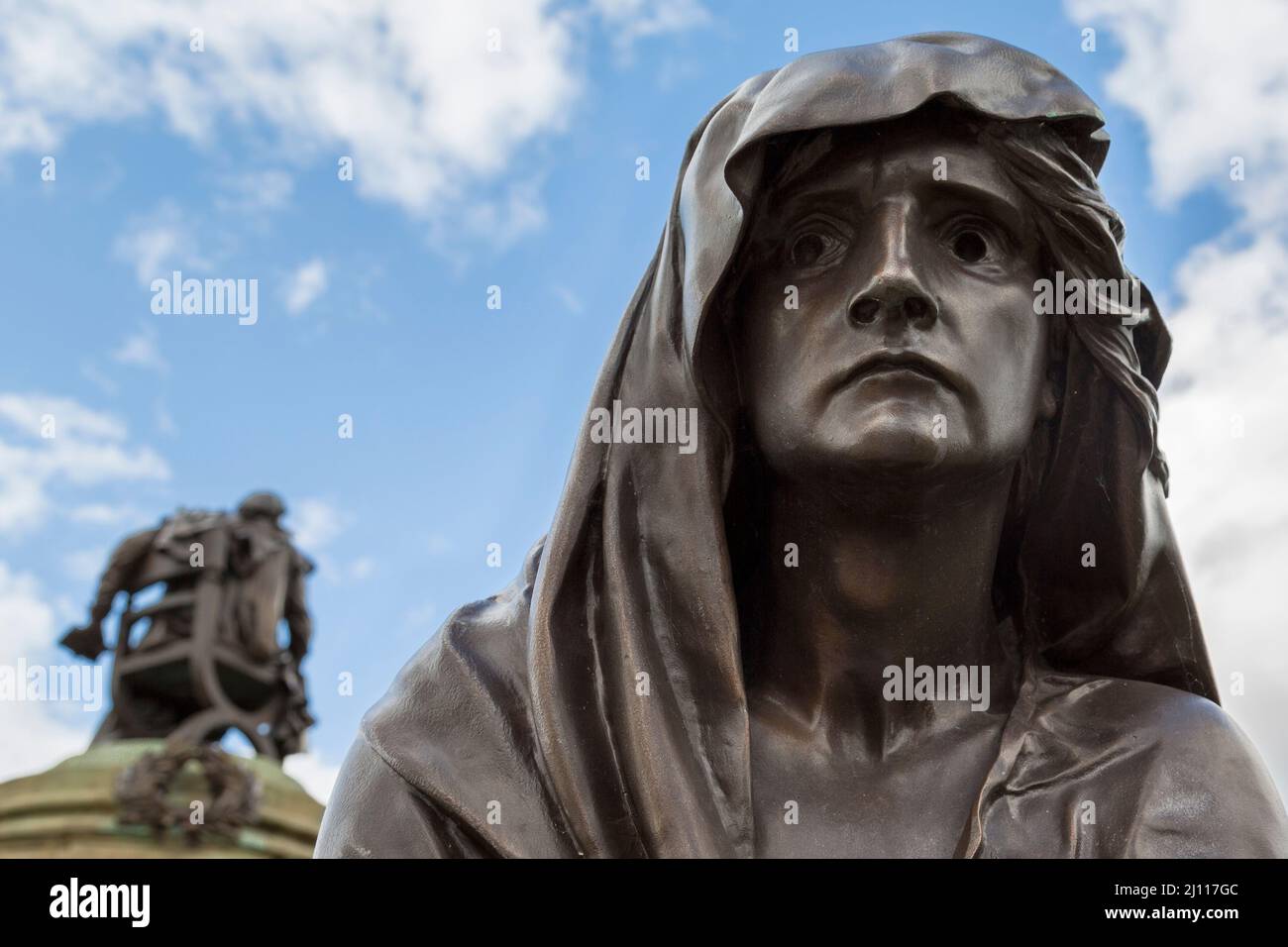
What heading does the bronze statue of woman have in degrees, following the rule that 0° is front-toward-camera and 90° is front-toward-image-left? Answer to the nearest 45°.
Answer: approximately 0°

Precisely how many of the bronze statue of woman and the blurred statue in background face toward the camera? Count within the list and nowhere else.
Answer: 1

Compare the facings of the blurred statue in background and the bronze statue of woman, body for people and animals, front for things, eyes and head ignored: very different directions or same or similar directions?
very different directions

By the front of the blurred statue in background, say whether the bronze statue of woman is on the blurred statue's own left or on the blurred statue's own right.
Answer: on the blurred statue's own right

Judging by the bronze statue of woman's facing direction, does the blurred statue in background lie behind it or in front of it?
behind
